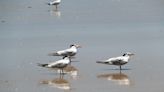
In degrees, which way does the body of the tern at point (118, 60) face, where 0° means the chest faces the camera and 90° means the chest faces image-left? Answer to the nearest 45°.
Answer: approximately 270°
